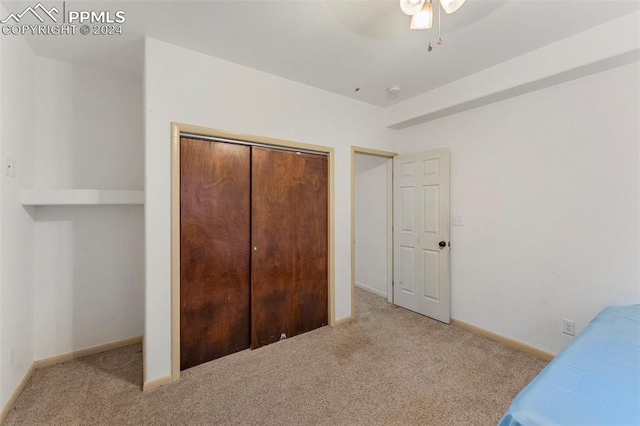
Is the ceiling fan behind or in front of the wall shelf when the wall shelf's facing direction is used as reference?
in front

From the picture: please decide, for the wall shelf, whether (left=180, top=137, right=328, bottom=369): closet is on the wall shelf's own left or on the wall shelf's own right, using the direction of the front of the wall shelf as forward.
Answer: on the wall shelf's own left

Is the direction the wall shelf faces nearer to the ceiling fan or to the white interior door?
the ceiling fan

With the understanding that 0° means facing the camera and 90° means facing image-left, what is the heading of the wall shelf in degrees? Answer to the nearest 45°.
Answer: approximately 0°

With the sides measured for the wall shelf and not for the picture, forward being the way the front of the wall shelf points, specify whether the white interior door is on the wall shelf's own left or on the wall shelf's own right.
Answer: on the wall shelf's own left

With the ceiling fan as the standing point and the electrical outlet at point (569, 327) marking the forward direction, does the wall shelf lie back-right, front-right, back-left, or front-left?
back-left

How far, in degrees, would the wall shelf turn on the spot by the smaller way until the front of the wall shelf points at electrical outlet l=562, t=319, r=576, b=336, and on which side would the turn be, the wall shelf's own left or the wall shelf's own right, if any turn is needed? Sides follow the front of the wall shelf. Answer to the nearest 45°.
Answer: approximately 45° to the wall shelf's own left

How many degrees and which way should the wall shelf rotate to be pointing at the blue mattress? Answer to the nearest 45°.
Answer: approximately 45° to its left

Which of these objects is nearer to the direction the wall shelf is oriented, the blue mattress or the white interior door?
the blue mattress
